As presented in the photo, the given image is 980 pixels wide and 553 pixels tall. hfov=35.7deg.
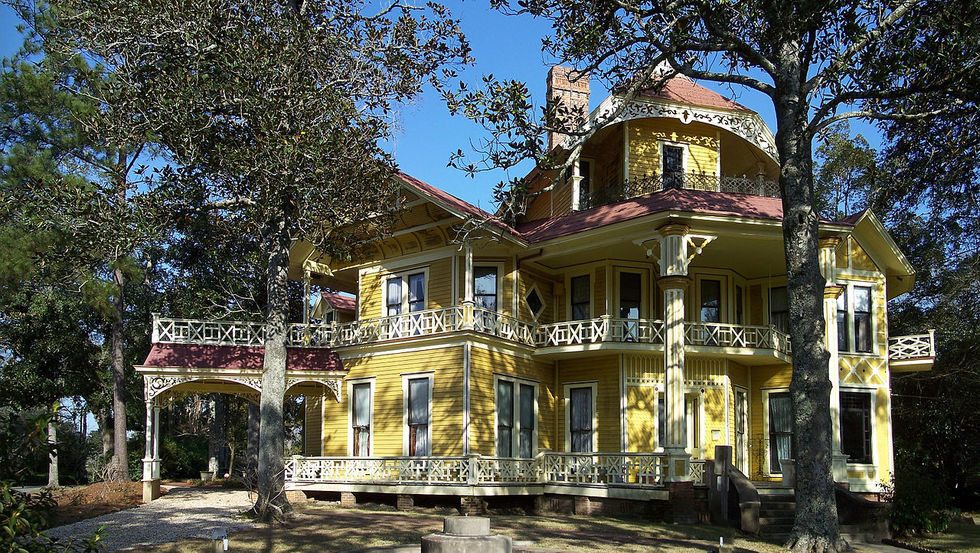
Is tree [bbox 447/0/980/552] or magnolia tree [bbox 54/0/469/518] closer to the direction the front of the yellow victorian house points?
the tree

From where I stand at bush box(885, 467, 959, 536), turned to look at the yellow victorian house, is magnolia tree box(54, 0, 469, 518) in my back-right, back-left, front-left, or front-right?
front-left

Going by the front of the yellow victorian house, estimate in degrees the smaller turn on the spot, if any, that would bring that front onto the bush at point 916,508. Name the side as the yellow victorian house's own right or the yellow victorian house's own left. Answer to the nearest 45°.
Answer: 0° — it already faces it

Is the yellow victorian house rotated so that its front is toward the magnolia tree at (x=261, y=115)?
no

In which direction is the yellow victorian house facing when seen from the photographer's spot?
facing the viewer and to the right of the viewer

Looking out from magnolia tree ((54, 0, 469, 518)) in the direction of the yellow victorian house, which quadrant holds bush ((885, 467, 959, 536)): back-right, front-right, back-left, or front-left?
front-right
